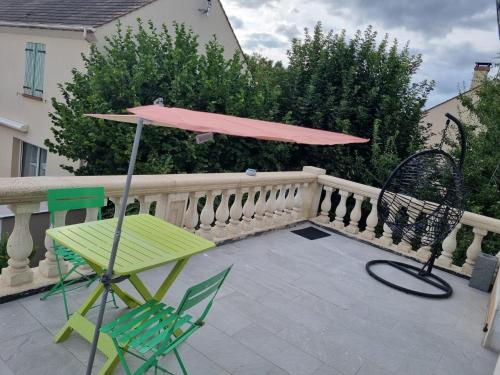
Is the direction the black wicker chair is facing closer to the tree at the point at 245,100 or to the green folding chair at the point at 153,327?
the green folding chair

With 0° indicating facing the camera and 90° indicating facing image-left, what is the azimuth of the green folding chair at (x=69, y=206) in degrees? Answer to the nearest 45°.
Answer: approximately 315°

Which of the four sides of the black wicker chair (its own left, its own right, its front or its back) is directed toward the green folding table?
front

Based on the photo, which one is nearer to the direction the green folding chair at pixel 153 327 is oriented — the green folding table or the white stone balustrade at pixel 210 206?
the green folding table

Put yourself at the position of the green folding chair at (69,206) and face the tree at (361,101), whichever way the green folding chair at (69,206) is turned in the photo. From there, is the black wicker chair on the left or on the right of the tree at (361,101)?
right

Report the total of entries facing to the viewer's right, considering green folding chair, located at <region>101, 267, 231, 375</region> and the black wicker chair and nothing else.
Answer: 0

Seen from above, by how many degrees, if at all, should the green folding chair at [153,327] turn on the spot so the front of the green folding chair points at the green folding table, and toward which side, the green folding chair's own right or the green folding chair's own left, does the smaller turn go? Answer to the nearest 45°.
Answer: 0° — it already faces it

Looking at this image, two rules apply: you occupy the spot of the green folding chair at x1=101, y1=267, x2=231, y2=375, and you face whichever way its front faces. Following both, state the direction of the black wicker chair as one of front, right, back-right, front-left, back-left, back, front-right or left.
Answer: right

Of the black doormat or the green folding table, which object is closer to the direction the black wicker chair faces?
the green folding table

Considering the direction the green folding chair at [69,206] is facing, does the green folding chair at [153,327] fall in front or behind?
in front

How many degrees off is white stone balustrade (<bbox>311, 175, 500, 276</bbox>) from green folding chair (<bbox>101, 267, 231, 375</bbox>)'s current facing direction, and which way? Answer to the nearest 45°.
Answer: approximately 90° to its right

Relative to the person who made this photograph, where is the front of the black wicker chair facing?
facing the viewer and to the left of the viewer

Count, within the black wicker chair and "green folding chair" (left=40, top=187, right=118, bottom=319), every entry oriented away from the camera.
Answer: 0

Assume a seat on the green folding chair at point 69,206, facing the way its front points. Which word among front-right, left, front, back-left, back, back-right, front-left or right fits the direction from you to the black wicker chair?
front-left

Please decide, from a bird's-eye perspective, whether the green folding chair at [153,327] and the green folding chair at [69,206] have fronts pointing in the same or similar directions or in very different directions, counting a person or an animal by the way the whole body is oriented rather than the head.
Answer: very different directions

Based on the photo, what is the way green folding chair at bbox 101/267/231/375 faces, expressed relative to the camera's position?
facing away from the viewer and to the left of the viewer

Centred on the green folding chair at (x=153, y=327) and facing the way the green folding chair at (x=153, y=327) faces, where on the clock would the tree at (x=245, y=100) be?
The tree is roughly at 2 o'clock from the green folding chair.
